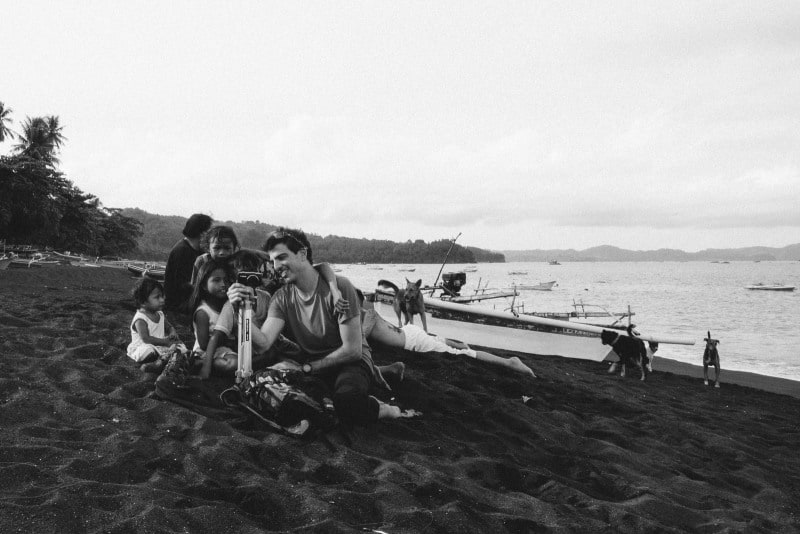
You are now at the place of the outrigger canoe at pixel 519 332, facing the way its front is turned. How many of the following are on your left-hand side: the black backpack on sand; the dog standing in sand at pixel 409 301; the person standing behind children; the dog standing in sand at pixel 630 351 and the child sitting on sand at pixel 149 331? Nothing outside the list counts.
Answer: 0

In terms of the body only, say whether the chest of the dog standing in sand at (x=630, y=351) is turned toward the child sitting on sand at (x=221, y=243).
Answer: no

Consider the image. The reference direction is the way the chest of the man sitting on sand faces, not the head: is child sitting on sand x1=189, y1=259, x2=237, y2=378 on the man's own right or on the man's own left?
on the man's own right

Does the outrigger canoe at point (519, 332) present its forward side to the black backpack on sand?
no

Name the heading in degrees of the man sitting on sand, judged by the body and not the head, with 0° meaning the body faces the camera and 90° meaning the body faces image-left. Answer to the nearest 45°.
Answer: approximately 45°

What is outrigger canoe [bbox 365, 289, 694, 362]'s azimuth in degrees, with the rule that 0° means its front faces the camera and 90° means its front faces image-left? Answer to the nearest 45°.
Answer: approximately 270°

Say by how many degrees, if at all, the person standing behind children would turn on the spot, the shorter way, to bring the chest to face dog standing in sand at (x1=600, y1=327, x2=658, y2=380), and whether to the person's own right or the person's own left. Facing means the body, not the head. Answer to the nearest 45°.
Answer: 0° — they already face it

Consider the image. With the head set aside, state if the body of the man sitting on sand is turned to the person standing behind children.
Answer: no

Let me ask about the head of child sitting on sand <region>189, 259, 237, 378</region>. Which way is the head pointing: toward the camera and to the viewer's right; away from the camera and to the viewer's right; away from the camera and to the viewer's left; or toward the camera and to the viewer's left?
toward the camera and to the viewer's right

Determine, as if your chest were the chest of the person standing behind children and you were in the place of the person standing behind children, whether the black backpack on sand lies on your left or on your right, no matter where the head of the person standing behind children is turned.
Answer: on your right

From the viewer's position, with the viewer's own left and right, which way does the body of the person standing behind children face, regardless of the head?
facing to the right of the viewer

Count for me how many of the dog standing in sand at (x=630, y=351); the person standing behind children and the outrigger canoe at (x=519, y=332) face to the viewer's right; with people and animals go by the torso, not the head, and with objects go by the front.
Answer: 2

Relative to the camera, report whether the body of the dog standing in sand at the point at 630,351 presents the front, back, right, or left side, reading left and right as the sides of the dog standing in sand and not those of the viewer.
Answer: left

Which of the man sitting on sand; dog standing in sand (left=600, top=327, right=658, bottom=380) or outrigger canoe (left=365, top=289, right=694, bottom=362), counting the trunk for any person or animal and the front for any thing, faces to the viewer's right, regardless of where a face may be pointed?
the outrigger canoe

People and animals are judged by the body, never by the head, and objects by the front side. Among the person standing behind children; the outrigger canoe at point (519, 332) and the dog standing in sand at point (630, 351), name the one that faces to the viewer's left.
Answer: the dog standing in sand

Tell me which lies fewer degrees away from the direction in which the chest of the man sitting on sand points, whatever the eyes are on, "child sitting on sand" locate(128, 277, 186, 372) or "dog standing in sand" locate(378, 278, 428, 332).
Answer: the child sitting on sand
